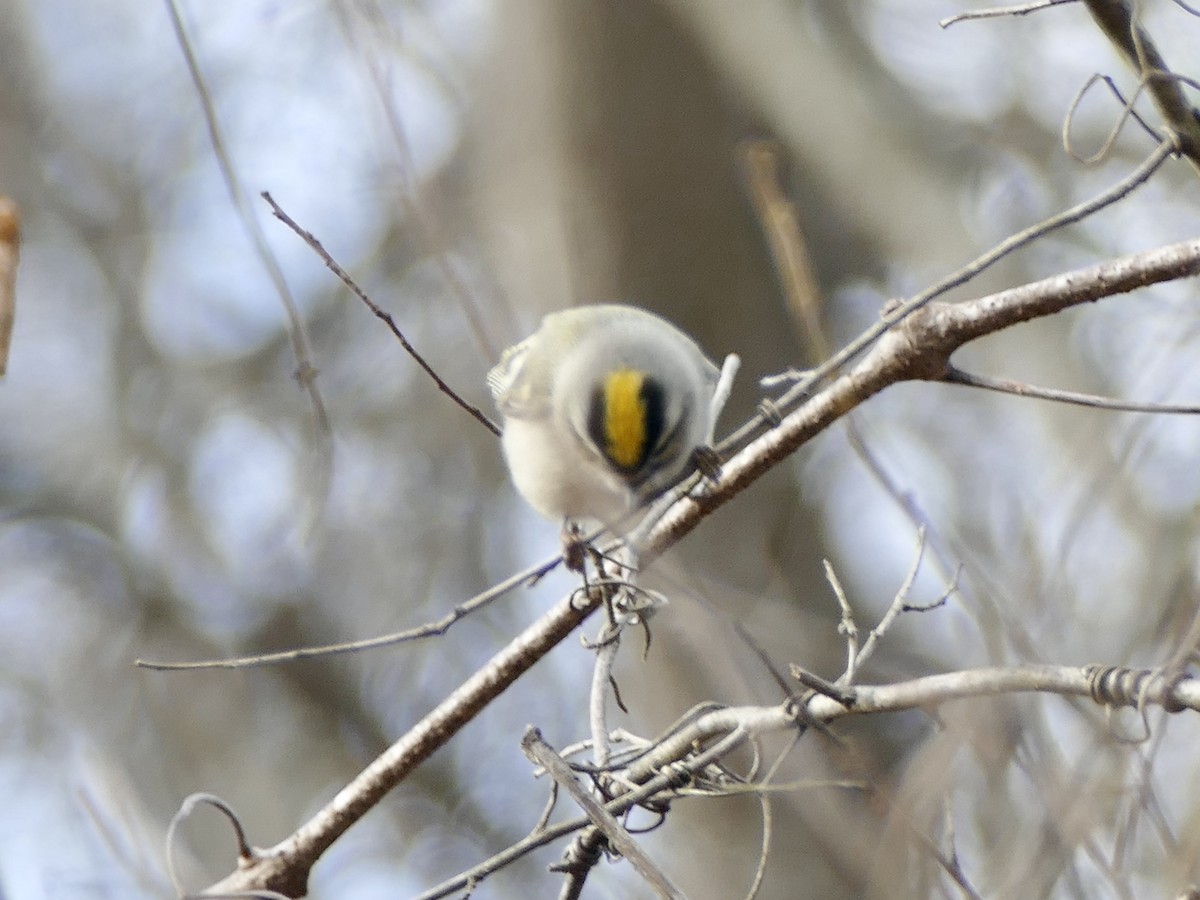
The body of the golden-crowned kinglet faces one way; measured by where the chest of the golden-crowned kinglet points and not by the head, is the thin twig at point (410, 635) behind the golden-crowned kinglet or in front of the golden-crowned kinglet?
in front

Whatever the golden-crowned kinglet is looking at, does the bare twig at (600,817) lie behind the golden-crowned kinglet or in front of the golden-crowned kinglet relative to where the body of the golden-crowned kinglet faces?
in front

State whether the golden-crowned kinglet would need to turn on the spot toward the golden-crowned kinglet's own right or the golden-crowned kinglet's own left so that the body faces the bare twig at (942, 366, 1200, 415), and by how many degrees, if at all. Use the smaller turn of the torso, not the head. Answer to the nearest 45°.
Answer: approximately 45° to the golden-crowned kinglet's own left

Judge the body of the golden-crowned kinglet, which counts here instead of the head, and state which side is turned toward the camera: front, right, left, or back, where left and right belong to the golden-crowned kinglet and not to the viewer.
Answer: front

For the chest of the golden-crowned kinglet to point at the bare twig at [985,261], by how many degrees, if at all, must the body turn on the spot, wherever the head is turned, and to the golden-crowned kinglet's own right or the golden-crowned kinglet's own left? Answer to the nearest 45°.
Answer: approximately 45° to the golden-crowned kinglet's own left
